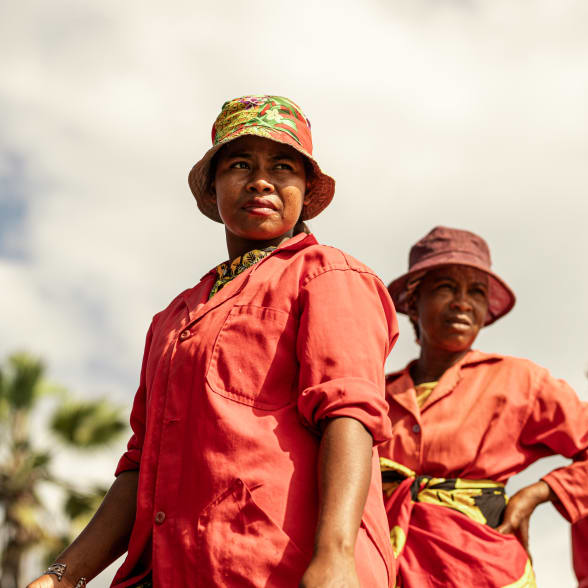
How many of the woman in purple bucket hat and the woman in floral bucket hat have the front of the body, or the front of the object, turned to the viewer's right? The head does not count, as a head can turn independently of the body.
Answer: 0

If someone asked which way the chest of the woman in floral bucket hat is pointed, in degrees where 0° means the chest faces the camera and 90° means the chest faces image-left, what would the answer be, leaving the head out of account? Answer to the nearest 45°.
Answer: approximately 45°

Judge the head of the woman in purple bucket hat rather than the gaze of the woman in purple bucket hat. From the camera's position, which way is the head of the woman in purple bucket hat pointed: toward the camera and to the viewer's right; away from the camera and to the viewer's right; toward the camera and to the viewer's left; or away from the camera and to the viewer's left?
toward the camera and to the viewer's right

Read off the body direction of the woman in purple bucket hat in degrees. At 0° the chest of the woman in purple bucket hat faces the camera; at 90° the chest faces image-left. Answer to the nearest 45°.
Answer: approximately 45°

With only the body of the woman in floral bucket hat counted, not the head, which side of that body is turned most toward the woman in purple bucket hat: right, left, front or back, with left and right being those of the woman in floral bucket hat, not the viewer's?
back

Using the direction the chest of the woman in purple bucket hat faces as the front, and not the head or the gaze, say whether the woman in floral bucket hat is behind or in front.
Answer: in front
